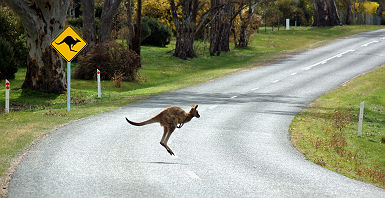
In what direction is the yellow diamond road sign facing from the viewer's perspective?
toward the camera

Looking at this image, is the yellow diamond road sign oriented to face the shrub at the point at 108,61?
no

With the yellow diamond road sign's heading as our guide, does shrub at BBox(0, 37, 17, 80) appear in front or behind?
behind

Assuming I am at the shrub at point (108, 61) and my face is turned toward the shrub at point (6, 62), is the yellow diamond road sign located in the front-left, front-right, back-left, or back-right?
front-left
